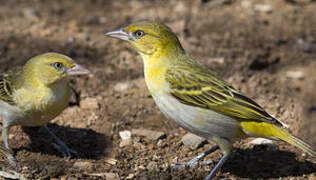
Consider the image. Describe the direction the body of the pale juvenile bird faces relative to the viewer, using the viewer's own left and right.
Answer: facing the viewer and to the right of the viewer

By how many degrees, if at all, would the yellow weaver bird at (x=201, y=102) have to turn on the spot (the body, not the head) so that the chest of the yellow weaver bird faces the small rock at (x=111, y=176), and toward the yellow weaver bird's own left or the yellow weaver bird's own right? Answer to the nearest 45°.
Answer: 0° — it already faces it

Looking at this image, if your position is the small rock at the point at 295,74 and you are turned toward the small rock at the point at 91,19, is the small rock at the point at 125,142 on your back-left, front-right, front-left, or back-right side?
front-left

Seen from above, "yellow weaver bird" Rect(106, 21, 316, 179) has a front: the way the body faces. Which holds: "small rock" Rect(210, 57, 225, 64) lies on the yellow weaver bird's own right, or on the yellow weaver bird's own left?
on the yellow weaver bird's own right

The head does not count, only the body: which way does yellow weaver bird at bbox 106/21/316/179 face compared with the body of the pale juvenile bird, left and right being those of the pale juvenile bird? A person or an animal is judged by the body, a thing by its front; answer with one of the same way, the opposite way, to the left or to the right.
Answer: the opposite way

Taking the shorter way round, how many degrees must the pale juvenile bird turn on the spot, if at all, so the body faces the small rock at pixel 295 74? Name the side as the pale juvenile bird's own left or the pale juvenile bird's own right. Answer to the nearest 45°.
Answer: approximately 45° to the pale juvenile bird's own left

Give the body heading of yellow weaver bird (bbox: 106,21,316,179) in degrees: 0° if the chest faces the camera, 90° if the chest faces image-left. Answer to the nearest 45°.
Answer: approximately 90°

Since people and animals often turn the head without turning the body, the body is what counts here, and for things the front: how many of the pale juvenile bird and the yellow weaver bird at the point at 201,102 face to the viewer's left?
1

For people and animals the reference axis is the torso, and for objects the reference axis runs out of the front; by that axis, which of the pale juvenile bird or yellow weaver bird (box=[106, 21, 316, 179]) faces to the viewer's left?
the yellow weaver bird

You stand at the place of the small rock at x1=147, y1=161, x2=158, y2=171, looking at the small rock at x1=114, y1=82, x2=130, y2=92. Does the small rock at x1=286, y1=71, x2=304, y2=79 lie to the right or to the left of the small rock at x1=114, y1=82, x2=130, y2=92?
right

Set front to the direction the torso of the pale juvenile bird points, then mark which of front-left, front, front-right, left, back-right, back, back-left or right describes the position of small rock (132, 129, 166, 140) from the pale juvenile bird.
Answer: front-left

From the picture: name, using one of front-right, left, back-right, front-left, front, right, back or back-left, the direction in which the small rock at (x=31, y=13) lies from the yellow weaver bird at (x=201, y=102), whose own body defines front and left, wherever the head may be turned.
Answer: front-right

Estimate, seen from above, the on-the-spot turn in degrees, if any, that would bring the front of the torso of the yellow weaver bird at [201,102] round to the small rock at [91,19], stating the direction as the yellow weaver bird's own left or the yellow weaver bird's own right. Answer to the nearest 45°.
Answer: approximately 45° to the yellow weaver bird's own right

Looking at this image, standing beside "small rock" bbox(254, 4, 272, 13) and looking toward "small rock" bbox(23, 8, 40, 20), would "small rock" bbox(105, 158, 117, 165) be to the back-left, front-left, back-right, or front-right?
front-left

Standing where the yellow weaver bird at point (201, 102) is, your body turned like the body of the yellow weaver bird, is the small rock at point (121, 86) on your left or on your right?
on your right

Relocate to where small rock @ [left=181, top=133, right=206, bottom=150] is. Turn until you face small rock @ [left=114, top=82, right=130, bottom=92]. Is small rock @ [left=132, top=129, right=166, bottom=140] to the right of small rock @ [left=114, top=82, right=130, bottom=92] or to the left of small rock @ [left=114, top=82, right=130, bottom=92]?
left
